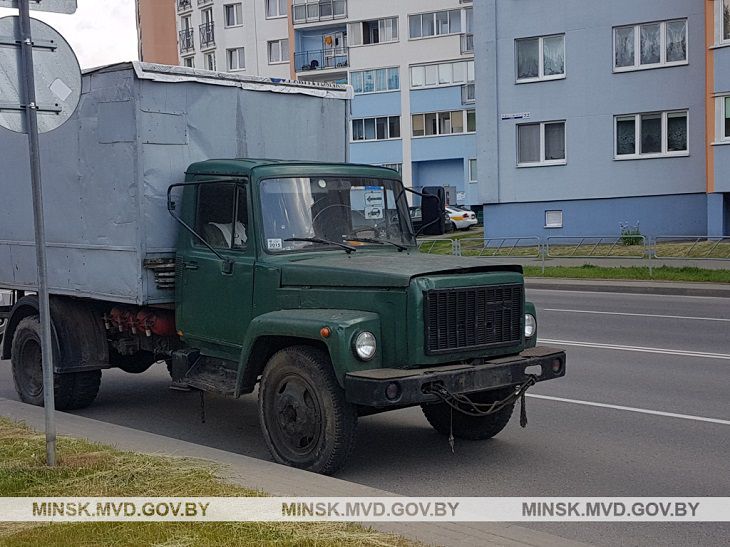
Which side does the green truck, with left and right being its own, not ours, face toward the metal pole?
right

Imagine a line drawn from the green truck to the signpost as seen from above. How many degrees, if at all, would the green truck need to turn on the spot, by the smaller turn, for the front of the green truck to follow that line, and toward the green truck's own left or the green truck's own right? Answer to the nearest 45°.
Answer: approximately 90° to the green truck's own right

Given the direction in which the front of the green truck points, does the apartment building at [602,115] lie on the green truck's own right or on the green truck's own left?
on the green truck's own left

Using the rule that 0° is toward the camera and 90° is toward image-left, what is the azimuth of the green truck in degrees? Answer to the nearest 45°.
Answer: approximately 315°
